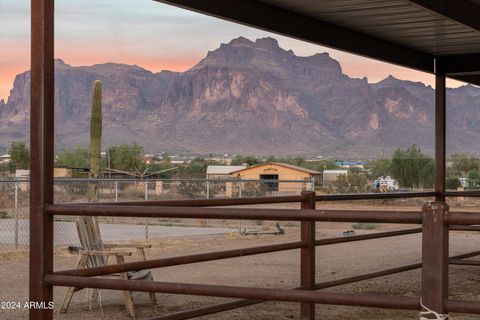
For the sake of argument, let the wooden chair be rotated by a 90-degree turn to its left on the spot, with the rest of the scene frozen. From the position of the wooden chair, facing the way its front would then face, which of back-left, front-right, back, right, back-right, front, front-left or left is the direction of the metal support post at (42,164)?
back-right

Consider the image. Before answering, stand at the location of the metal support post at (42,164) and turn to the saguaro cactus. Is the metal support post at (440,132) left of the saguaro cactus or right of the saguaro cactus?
right

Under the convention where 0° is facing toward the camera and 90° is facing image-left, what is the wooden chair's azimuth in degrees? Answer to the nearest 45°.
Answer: approximately 315°

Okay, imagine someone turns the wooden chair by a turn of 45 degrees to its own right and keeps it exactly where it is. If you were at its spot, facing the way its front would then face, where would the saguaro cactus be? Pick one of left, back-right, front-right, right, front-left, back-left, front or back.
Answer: back
